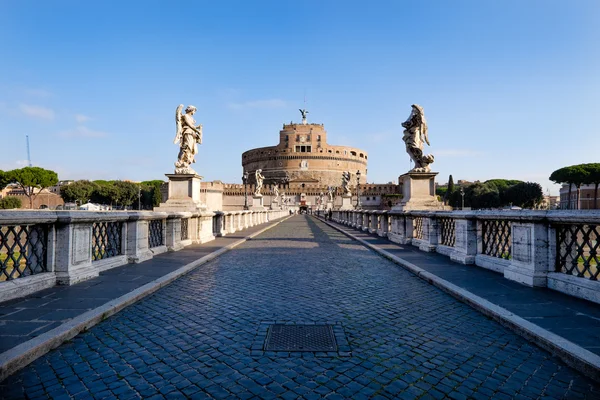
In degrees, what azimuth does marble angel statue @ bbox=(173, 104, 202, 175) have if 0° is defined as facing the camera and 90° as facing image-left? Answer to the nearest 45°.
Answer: approximately 270°
